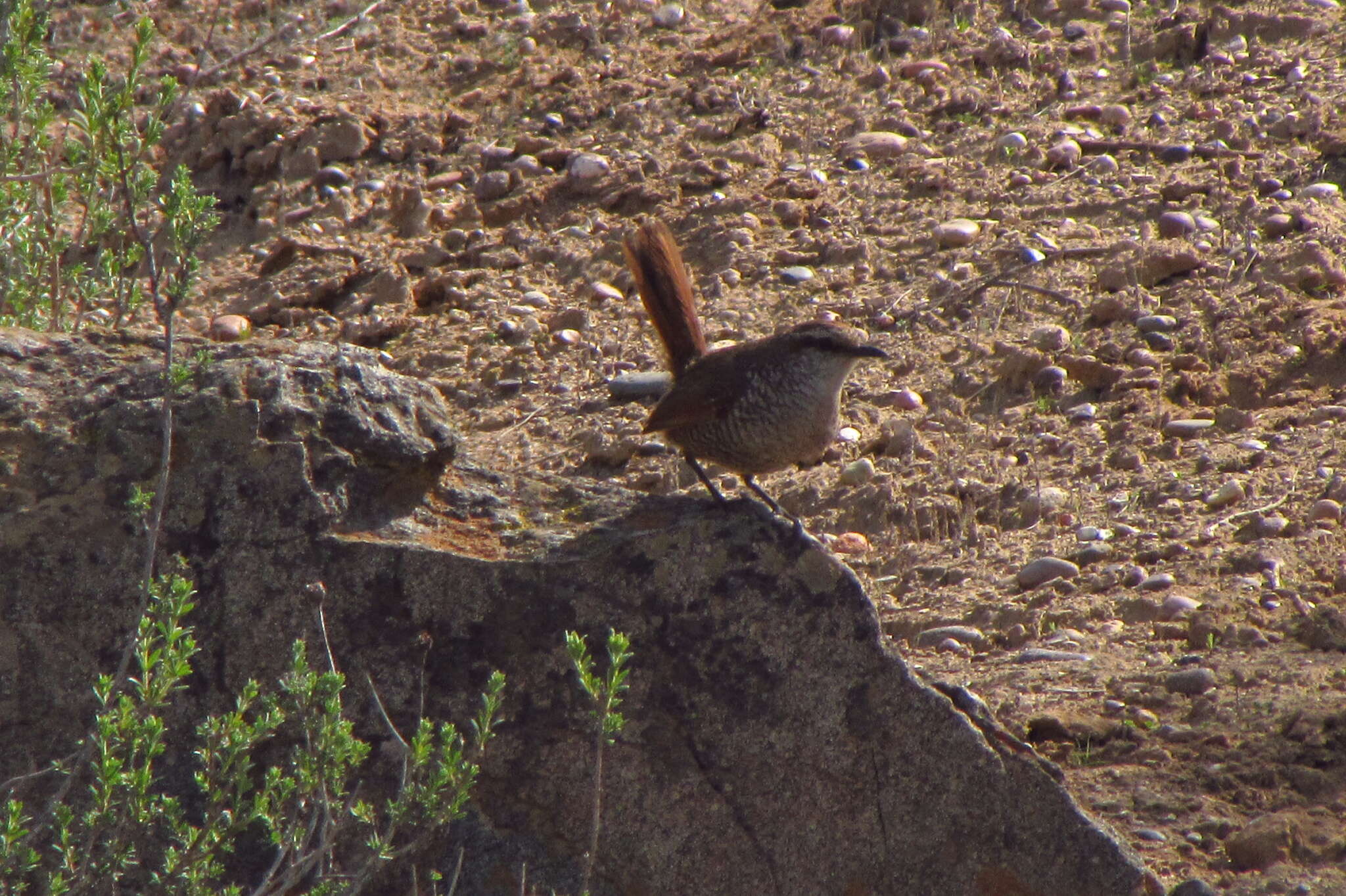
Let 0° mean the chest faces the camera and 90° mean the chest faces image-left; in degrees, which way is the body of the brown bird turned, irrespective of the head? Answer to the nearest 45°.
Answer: approximately 270°

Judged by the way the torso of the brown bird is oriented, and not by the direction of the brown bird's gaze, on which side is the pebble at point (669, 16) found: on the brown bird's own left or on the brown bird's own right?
on the brown bird's own left

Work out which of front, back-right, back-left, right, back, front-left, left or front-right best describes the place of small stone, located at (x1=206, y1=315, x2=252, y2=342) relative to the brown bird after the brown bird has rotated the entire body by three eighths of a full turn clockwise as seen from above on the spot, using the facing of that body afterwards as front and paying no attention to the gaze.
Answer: right

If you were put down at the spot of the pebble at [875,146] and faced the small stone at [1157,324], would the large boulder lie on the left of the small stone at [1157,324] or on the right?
right

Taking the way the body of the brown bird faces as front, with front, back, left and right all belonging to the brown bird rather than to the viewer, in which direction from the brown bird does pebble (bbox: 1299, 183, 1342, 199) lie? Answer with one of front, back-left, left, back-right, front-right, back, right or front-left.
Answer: front-left

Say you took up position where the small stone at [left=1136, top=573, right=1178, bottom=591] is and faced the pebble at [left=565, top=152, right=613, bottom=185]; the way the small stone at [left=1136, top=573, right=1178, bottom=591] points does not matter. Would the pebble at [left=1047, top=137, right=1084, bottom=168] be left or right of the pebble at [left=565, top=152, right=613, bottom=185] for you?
right

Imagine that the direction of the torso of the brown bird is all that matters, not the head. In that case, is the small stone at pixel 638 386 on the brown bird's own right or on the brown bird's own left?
on the brown bird's own left

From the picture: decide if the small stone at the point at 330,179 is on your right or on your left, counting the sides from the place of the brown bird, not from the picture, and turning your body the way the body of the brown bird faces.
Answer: on your left

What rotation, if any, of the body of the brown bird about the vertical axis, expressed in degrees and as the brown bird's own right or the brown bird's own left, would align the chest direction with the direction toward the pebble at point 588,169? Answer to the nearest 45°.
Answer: approximately 90° to the brown bird's own left

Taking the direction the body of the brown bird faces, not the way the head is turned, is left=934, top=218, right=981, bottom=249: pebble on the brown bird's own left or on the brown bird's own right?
on the brown bird's own left

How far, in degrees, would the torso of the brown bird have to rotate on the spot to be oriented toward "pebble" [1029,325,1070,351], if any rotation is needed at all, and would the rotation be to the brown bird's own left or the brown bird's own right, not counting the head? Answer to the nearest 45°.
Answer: approximately 45° to the brown bird's own left
